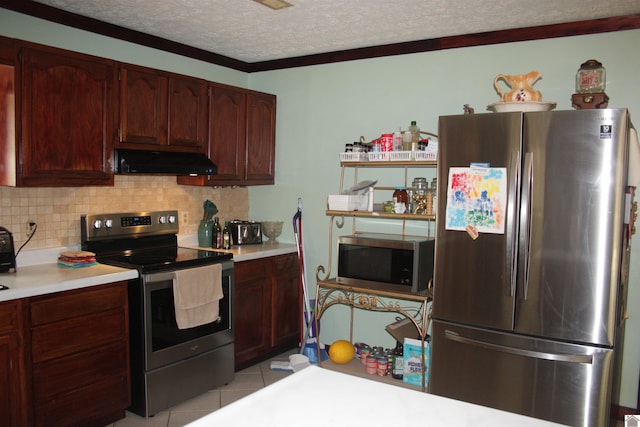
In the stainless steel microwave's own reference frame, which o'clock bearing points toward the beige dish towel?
The beige dish towel is roughly at 1 o'clock from the stainless steel microwave.

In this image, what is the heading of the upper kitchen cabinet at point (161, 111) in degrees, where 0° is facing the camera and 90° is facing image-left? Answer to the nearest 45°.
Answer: approximately 315°

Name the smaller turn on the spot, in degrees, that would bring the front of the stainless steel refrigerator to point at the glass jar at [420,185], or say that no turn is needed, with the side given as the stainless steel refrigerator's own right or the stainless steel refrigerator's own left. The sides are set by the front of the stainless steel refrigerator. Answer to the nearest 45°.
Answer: approximately 90° to the stainless steel refrigerator's own right

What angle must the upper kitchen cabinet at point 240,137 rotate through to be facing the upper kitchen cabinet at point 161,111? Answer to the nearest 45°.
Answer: approximately 90° to its right

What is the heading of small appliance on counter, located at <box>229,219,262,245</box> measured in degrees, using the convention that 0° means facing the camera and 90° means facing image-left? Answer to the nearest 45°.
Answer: approximately 315°
